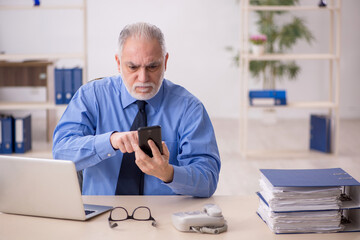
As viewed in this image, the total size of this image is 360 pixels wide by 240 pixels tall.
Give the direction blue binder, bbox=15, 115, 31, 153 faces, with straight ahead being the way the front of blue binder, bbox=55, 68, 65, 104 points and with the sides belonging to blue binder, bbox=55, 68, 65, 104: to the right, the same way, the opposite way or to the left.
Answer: the same way

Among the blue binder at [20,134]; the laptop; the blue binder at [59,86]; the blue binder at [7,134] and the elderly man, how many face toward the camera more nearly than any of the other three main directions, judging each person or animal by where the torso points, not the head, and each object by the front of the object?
4

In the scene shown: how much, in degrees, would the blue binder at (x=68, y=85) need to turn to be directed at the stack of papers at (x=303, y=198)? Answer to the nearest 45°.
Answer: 0° — it already faces it

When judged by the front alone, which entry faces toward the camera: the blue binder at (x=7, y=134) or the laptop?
the blue binder

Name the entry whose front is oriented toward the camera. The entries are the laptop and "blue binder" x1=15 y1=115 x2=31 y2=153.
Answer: the blue binder

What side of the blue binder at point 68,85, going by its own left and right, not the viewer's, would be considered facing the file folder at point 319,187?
front

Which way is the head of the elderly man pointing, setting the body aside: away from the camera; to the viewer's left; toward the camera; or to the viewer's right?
toward the camera

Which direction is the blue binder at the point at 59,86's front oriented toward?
toward the camera

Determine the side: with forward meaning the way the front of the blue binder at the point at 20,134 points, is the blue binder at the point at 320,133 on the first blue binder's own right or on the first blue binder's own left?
on the first blue binder's own left

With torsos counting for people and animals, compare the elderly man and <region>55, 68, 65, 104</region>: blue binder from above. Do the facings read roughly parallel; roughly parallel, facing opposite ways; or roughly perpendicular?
roughly parallel

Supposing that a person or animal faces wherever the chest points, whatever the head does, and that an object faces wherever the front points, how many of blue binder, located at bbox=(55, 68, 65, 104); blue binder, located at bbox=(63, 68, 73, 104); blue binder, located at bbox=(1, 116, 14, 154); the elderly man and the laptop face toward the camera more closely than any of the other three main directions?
4

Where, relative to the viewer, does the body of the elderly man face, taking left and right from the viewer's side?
facing the viewer

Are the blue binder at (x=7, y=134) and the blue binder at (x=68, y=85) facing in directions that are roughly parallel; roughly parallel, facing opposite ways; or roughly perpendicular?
roughly parallel

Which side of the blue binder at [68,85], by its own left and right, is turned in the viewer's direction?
front

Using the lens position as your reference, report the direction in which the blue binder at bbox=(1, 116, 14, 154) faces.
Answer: facing the viewer

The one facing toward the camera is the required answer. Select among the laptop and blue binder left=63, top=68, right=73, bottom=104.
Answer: the blue binder

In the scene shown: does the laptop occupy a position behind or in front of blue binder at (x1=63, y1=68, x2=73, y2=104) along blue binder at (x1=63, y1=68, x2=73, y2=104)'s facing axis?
in front
